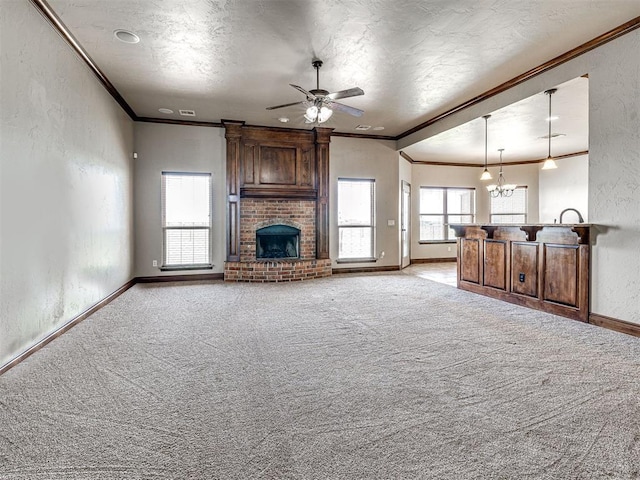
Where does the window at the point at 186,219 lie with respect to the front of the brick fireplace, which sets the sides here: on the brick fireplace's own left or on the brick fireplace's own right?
on the brick fireplace's own right

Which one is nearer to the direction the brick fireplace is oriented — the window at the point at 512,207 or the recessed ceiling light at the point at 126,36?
the recessed ceiling light

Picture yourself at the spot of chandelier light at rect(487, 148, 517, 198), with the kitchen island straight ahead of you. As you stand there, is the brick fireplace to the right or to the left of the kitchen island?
right

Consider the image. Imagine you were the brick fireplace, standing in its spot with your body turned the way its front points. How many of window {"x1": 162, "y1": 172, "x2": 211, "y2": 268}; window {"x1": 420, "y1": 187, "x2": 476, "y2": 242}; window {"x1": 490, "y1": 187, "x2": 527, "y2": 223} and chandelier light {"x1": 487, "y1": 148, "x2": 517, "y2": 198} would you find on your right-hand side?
1

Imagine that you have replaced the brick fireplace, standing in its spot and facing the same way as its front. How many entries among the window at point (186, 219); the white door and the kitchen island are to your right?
1

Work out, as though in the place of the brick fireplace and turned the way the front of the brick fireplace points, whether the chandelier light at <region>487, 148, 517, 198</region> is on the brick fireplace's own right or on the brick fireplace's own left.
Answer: on the brick fireplace's own left

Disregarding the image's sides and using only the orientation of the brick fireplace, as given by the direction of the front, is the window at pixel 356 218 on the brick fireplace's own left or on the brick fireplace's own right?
on the brick fireplace's own left

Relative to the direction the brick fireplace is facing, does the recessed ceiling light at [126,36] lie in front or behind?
in front

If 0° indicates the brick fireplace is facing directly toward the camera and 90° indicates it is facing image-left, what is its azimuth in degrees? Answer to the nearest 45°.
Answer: approximately 0°
